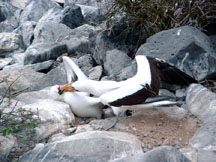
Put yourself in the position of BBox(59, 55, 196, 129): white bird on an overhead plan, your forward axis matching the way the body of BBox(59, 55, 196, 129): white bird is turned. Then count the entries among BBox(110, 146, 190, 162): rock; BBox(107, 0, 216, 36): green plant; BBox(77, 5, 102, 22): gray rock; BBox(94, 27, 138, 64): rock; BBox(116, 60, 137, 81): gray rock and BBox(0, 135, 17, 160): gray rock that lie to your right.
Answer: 4

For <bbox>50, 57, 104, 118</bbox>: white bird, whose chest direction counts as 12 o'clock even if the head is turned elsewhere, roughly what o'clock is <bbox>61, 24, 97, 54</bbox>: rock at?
The rock is roughly at 3 o'clock from the white bird.

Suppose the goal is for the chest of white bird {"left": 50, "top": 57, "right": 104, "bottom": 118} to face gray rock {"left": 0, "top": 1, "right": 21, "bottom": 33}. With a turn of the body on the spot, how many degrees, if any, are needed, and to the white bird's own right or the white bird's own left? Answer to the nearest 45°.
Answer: approximately 90° to the white bird's own right

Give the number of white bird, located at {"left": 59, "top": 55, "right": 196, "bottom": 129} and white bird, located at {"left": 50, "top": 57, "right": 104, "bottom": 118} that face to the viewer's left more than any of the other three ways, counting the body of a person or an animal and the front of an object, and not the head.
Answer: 2

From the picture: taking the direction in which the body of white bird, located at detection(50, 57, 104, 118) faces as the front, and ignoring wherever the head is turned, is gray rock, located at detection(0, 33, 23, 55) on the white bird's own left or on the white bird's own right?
on the white bird's own right

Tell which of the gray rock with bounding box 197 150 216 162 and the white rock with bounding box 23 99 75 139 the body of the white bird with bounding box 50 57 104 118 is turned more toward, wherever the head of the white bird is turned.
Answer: the white rock

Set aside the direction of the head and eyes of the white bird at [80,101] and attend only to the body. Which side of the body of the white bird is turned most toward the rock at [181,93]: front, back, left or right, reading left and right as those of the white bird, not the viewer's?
back

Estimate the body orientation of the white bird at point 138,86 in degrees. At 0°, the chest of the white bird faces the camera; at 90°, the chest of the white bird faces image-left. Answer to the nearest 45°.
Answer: approximately 90°

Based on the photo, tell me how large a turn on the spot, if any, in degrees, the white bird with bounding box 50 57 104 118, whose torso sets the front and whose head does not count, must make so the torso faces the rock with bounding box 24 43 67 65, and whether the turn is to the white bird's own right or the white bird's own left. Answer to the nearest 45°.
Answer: approximately 90° to the white bird's own right

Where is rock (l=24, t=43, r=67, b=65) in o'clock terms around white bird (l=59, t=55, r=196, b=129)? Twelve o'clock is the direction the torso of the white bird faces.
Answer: The rock is roughly at 2 o'clock from the white bird.

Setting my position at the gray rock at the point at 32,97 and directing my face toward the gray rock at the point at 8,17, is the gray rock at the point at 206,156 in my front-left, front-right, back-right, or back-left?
back-right

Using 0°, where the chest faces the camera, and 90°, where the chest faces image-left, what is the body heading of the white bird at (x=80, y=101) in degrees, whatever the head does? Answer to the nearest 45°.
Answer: approximately 90°

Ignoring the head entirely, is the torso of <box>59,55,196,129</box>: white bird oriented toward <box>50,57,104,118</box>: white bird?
yes
